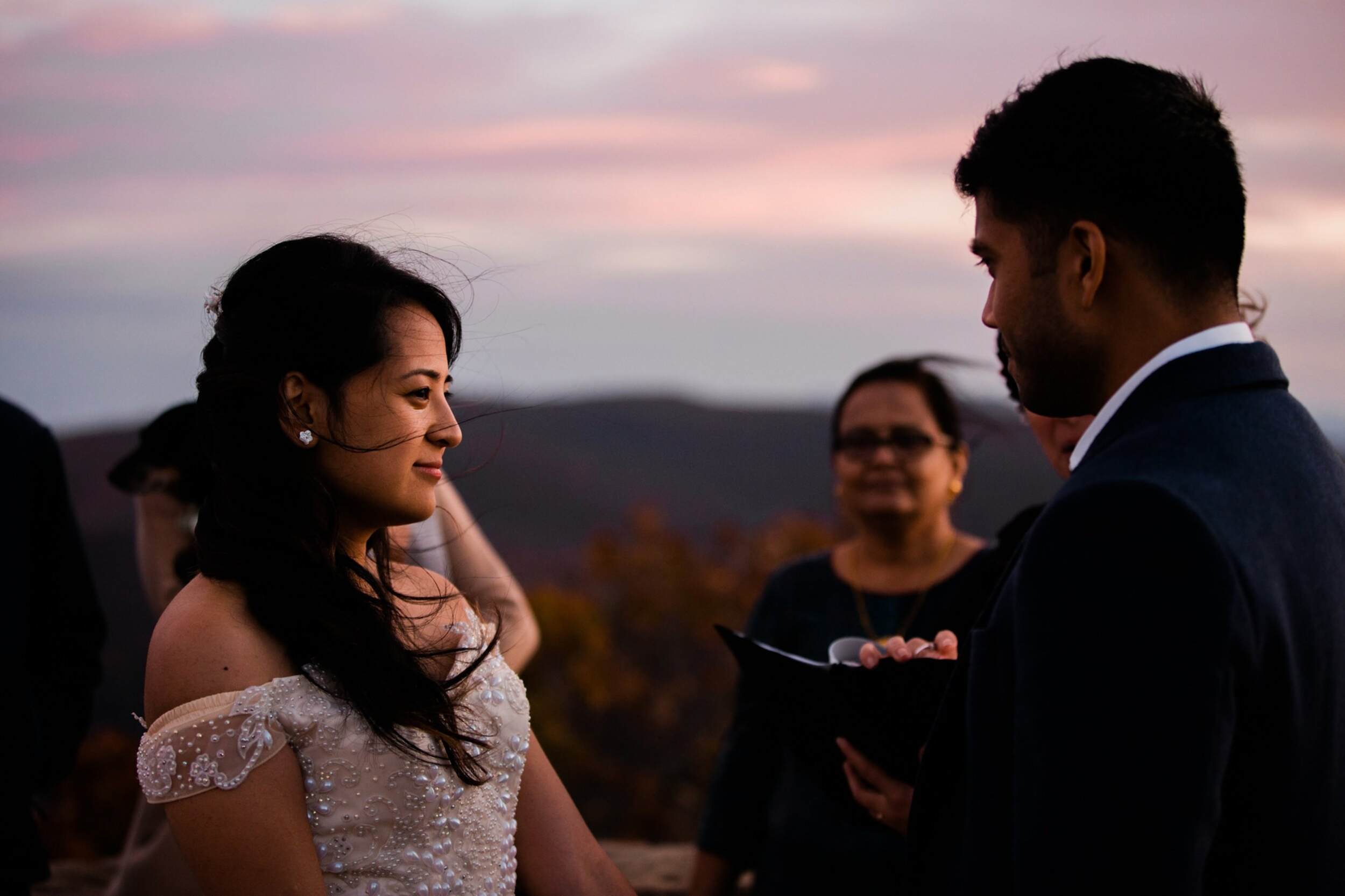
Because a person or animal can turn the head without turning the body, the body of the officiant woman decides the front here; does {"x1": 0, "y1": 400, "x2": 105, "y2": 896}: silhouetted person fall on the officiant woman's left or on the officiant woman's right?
on the officiant woman's right

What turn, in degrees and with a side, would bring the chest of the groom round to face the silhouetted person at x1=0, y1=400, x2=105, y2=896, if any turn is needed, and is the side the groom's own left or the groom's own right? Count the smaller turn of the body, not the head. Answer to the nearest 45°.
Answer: approximately 45° to the groom's own left

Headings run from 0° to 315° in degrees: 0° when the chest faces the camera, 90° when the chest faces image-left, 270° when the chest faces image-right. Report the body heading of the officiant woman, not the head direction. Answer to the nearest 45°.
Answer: approximately 0°

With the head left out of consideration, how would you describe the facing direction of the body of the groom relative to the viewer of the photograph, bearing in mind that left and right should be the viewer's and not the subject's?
facing away from the viewer and to the left of the viewer

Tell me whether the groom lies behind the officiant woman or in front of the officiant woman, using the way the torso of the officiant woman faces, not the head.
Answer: in front

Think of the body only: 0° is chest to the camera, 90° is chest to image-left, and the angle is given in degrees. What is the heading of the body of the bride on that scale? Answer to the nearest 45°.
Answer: approximately 315°

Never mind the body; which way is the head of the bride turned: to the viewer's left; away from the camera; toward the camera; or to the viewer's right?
to the viewer's right

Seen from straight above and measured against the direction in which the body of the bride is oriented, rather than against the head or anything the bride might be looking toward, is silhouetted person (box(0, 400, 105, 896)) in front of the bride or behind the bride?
behind

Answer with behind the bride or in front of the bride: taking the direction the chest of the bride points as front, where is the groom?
in front

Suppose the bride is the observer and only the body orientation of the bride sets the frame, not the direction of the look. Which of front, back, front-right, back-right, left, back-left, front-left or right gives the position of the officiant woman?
left
